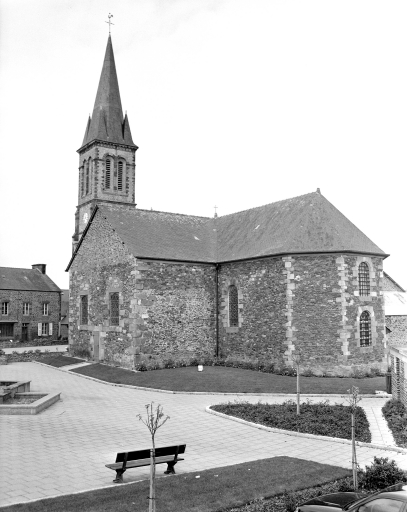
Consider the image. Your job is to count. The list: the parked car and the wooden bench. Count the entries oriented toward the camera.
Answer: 0

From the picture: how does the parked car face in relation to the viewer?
to the viewer's left

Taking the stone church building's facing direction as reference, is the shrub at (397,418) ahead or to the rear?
to the rear

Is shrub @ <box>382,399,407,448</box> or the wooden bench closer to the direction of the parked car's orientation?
the wooden bench

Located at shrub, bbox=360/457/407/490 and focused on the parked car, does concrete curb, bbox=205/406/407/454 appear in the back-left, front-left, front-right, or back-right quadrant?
back-right

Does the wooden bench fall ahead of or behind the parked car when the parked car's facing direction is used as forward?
ahead

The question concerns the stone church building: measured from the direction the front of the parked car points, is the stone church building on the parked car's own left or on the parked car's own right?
on the parked car's own right

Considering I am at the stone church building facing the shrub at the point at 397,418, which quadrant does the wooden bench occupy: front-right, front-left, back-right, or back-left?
front-right

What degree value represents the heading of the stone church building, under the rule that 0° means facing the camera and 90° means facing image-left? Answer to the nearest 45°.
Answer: approximately 135°

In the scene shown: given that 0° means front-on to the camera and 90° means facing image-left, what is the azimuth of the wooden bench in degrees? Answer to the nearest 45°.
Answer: approximately 135°
